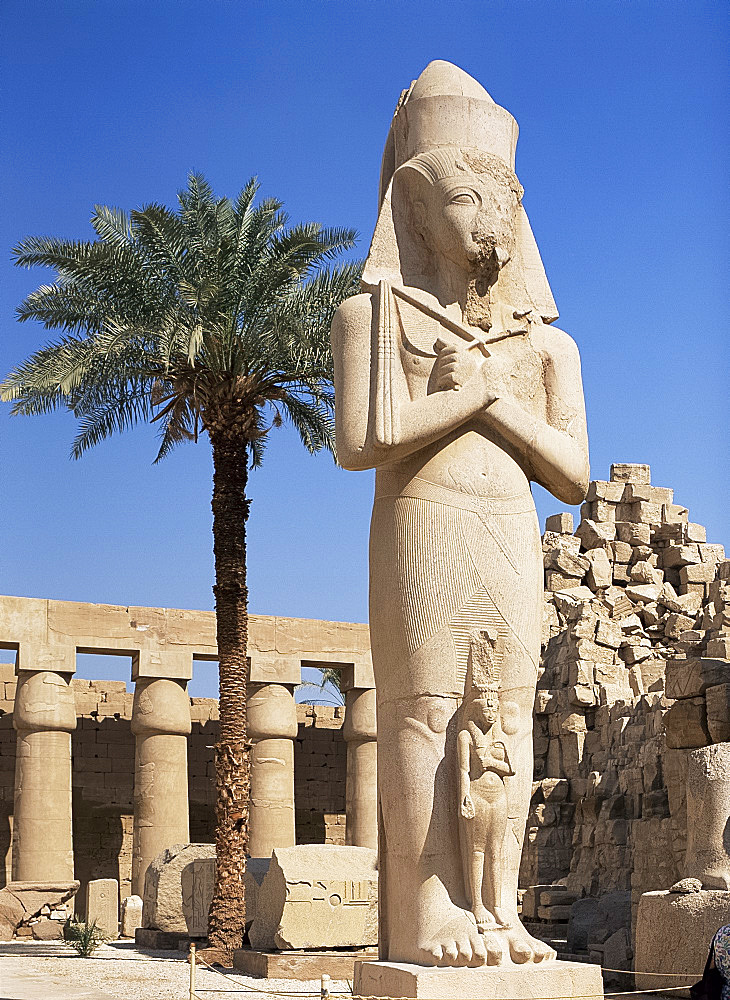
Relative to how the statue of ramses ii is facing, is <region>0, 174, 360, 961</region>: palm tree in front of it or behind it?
behind

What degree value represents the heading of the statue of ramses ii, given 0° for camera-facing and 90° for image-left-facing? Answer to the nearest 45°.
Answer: approximately 315°

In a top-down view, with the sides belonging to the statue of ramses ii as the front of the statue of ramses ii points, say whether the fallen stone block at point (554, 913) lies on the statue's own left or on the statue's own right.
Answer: on the statue's own left

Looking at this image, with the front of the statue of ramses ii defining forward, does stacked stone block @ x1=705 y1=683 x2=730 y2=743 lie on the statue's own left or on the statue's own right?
on the statue's own left

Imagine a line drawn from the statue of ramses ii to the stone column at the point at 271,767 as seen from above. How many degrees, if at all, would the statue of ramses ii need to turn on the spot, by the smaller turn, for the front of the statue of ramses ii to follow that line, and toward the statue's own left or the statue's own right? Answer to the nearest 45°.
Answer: approximately 135° to the statue's own left

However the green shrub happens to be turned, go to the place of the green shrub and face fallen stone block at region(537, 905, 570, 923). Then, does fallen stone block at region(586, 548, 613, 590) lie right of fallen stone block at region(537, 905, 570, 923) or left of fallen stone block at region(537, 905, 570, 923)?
left

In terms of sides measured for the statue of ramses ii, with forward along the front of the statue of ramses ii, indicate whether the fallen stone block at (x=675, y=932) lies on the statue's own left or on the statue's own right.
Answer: on the statue's own left

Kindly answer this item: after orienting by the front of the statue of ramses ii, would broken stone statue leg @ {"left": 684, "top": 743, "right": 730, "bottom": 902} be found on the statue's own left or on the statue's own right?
on the statue's own left

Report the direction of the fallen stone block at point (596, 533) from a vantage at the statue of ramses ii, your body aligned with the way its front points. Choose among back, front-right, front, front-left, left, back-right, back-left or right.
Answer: back-left

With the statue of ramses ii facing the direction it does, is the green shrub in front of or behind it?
behind
